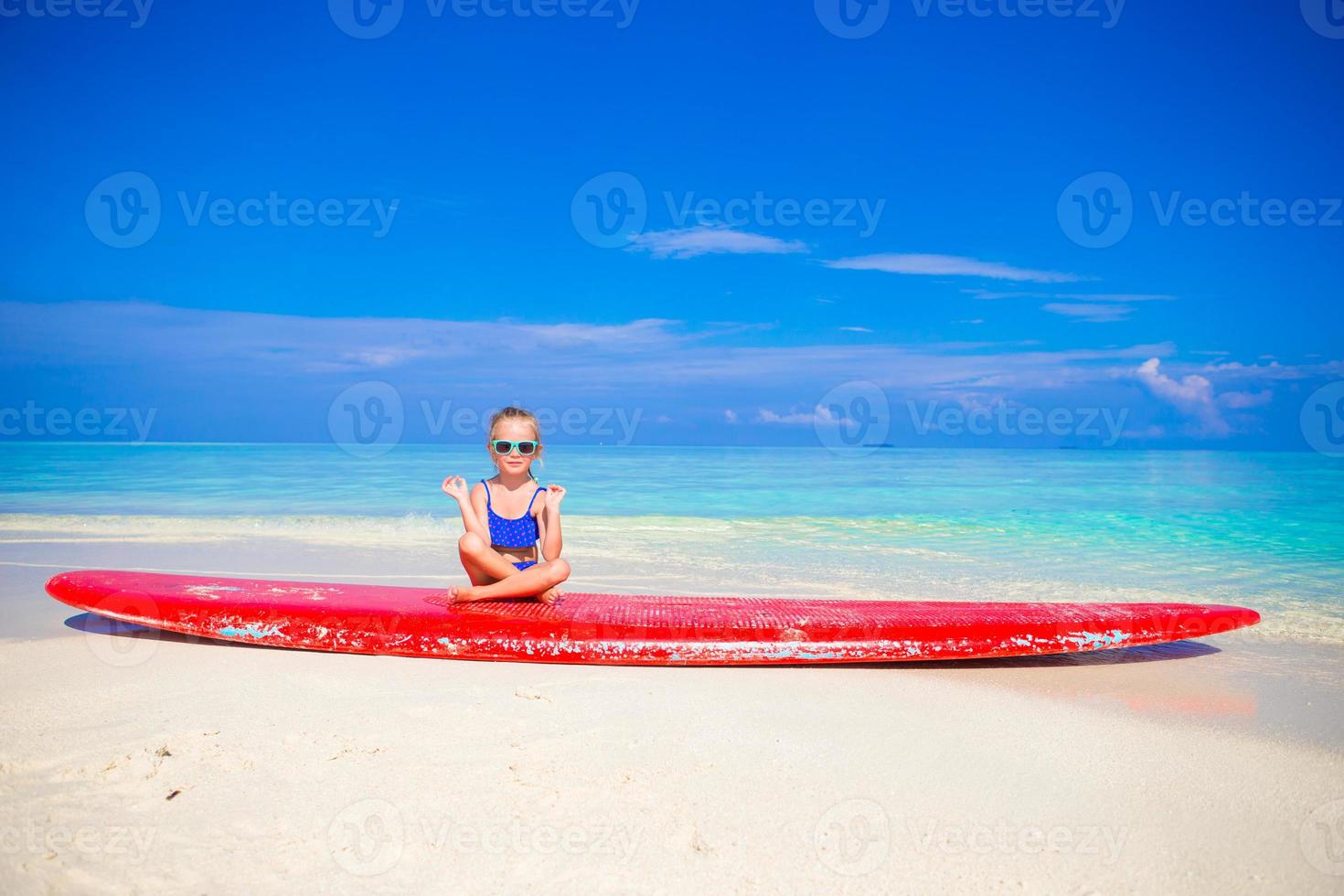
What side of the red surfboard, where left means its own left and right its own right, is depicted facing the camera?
left

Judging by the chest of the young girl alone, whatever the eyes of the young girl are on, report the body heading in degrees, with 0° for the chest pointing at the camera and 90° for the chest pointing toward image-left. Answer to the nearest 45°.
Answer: approximately 0°
